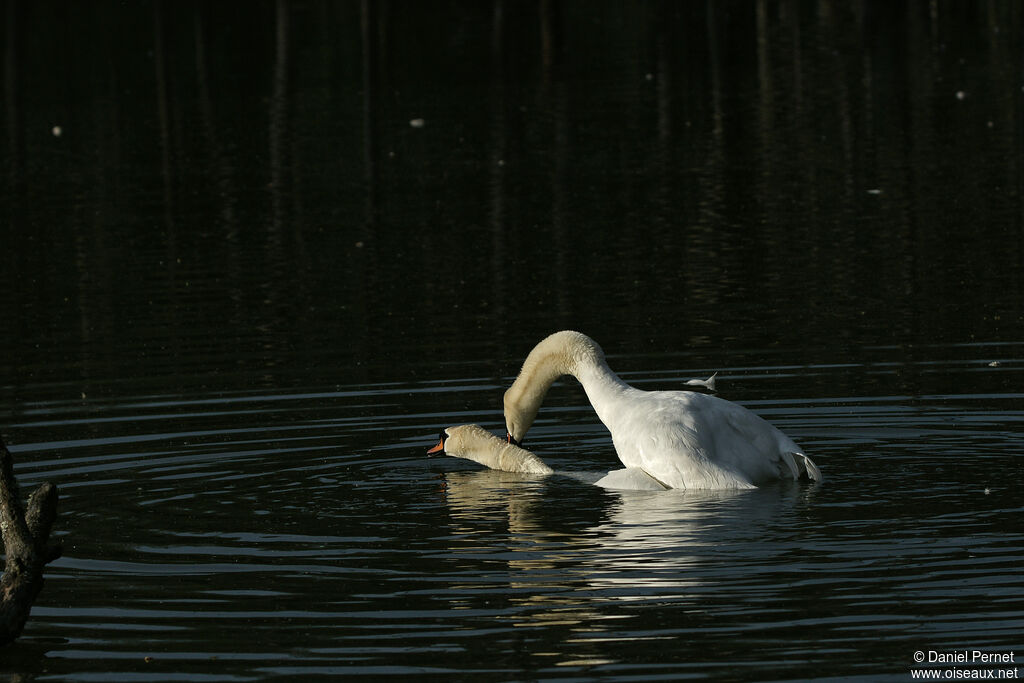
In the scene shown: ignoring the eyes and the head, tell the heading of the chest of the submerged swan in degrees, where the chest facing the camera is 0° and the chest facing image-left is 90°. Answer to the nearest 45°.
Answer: approximately 90°

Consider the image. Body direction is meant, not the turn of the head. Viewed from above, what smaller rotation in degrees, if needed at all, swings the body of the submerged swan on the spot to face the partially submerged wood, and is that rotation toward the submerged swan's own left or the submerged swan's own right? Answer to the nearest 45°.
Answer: approximately 45° to the submerged swan's own left
